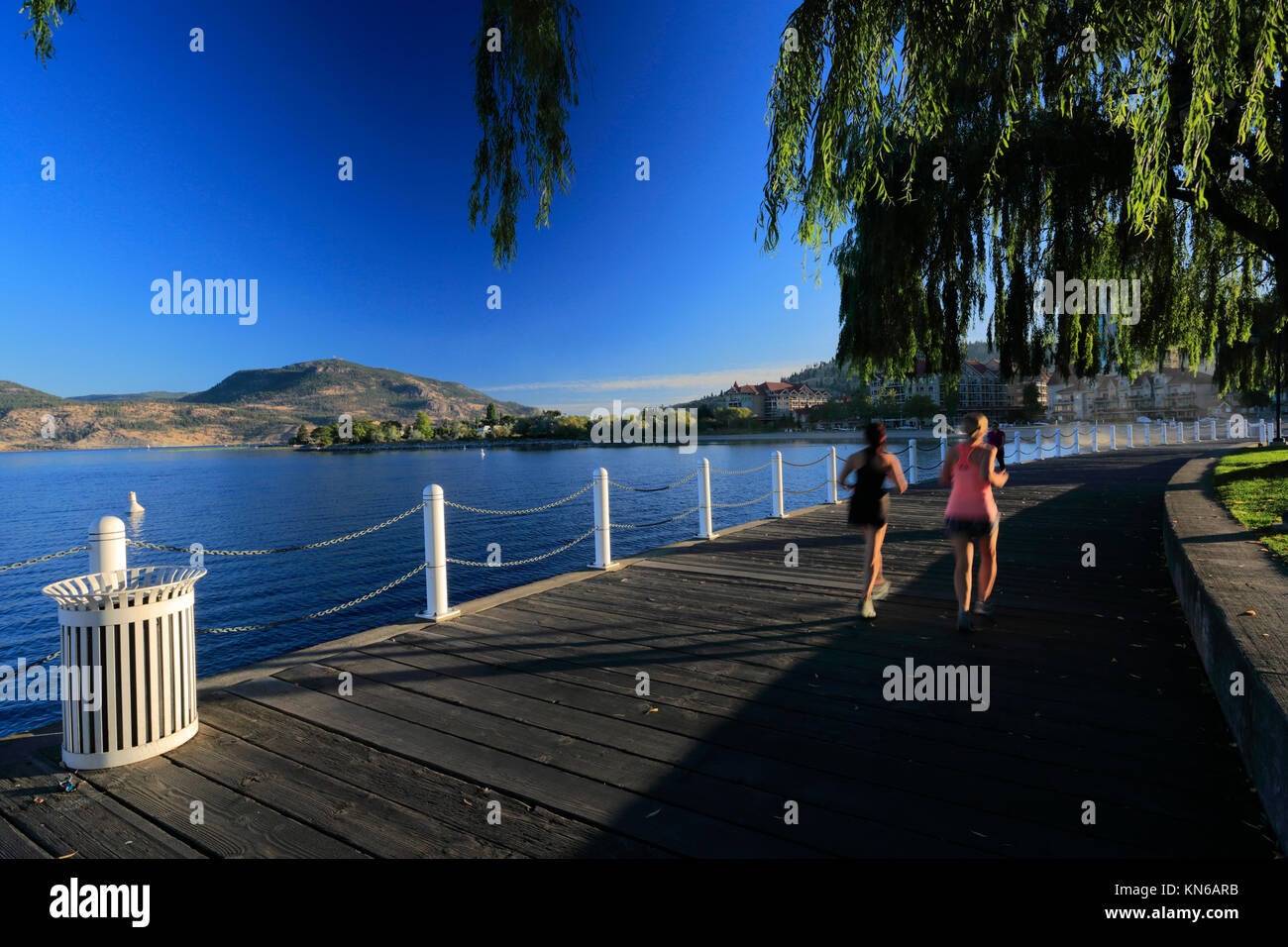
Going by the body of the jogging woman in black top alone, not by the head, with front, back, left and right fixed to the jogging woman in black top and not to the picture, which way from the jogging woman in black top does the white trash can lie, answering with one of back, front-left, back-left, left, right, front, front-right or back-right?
back-left

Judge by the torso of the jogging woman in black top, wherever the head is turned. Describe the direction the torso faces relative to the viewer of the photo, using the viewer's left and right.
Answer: facing away from the viewer

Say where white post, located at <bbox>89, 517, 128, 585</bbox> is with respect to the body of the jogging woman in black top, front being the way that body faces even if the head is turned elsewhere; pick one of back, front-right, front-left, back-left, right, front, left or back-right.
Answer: back-left

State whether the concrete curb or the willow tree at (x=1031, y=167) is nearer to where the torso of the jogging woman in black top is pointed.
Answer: the willow tree

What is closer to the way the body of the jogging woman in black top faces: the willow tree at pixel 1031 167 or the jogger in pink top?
the willow tree
